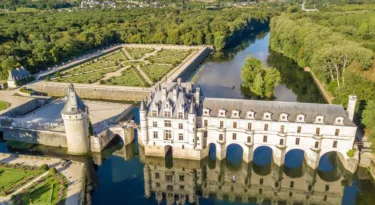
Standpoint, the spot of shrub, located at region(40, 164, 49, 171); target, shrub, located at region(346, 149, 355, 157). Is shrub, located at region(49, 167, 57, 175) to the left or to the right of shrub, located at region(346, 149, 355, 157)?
right

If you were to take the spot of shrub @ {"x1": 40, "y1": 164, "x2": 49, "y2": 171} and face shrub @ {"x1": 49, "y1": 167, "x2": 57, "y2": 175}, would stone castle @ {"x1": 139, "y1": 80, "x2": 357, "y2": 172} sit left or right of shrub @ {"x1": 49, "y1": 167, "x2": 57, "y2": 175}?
left

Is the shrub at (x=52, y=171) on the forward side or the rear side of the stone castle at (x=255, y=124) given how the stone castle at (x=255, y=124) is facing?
on the forward side

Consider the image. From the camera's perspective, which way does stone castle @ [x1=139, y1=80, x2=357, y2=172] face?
to the viewer's left

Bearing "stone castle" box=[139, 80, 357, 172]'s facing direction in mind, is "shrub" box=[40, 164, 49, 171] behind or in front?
in front
